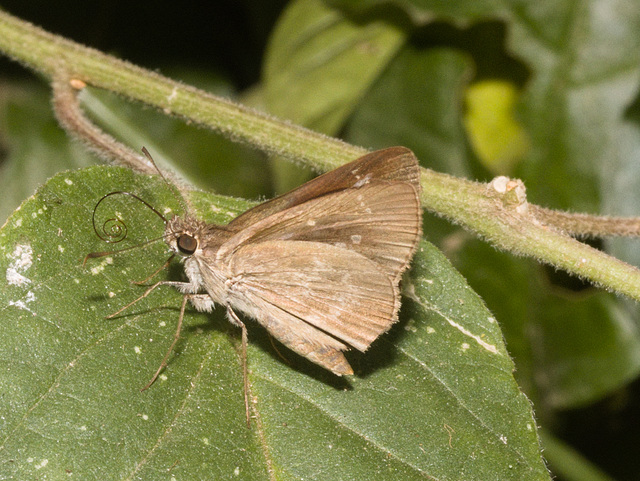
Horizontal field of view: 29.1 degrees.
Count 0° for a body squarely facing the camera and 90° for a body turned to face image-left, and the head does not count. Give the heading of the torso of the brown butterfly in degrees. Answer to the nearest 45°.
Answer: approximately 90°

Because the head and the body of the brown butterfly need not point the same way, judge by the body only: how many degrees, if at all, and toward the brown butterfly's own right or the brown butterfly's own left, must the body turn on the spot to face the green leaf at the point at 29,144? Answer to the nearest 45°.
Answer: approximately 45° to the brown butterfly's own right

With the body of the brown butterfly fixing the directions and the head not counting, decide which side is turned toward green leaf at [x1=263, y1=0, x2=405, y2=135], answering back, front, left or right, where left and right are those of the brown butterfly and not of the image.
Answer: right
